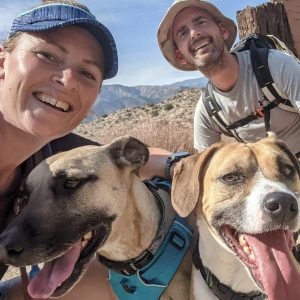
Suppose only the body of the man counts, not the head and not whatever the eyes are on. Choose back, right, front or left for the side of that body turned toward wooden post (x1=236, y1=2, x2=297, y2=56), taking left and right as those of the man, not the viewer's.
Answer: back

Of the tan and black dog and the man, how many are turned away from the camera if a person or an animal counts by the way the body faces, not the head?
0

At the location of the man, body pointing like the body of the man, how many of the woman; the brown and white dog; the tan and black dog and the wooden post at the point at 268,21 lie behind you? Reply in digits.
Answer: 1

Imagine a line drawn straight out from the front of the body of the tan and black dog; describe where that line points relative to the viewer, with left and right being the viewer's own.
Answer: facing the viewer and to the left of the viewer

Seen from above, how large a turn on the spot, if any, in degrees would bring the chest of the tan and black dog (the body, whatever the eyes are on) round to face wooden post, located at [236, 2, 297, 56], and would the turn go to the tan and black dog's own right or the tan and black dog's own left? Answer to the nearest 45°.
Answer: approximately 180°

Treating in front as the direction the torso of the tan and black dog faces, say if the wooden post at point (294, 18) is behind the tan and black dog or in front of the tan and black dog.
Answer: behind

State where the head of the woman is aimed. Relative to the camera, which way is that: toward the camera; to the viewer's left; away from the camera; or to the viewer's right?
toward the camera

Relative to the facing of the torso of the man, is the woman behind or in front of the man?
in front

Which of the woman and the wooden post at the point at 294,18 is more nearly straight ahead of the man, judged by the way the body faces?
the woman

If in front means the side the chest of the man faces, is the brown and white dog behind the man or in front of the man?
in front

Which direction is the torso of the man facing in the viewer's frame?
toward the camera

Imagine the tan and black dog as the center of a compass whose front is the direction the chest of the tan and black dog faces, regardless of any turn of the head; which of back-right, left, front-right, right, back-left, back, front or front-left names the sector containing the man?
back

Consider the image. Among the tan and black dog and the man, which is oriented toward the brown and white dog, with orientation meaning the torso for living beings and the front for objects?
the man
